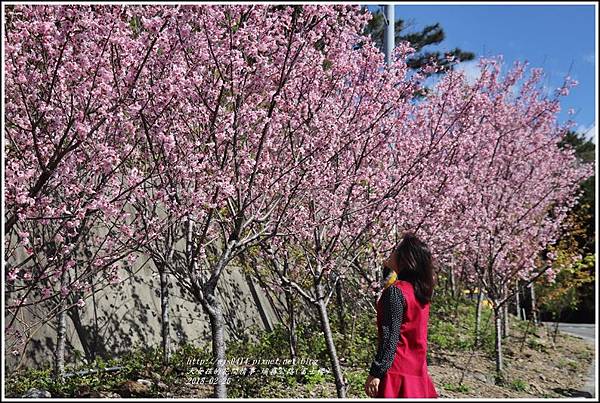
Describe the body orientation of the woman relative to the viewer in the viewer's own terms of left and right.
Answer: facing away from the viewer and to the left of the viewer

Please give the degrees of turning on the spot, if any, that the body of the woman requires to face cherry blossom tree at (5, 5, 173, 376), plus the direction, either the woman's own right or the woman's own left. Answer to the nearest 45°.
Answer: approximately 45° to the woman's own left

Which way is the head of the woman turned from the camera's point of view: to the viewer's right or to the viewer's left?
to the viewer's left
